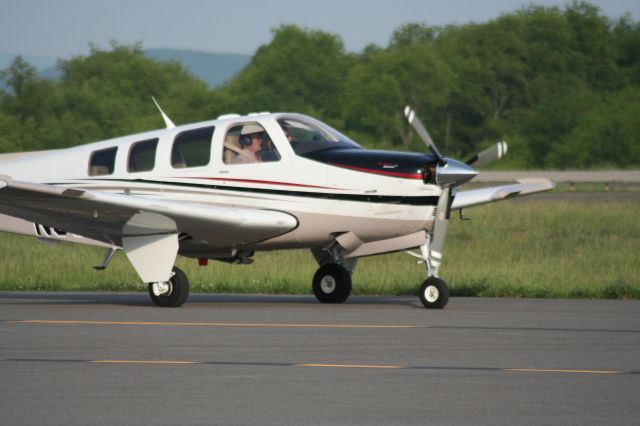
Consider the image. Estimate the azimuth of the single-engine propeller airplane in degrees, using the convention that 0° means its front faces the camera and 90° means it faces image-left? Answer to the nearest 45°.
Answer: approximately 315°

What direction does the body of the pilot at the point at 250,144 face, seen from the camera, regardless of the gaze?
to the viewer's right
